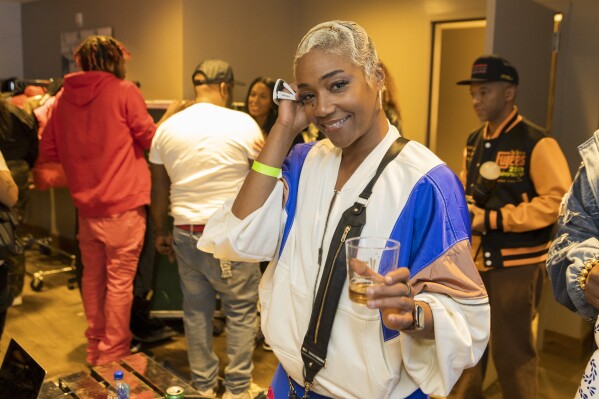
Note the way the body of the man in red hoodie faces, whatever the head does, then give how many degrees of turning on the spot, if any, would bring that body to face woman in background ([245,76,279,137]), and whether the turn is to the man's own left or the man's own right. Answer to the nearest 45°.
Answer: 0° — they already face them

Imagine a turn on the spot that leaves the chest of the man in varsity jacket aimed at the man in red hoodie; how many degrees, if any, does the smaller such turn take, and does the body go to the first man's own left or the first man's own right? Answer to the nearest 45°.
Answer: approximately 45° to the first man's own right

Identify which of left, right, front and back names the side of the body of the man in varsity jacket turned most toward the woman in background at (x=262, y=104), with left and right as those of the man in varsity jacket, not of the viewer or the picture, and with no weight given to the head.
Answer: right

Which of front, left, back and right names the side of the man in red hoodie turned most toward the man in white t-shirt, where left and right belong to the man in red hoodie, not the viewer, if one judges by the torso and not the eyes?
right

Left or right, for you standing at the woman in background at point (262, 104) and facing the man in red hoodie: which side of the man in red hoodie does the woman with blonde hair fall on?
left

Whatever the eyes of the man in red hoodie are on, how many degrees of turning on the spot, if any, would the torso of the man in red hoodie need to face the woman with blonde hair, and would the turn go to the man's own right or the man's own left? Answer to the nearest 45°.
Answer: approximately 135° to the man's own right

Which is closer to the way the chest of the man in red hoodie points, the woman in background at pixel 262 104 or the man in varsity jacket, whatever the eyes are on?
the woman in background

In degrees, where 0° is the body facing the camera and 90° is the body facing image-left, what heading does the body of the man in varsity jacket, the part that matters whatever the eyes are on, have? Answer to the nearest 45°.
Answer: approximately 45°

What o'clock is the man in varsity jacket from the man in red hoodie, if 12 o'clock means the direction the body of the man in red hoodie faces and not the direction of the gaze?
The man in varsity jacket is roughly at 3 o'clock from the man in red hoodie.

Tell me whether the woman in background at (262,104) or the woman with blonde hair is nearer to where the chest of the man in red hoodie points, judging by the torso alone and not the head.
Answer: the woman in background

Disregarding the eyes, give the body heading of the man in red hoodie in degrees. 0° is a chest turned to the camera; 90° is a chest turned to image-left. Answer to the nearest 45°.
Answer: approximately 225°
